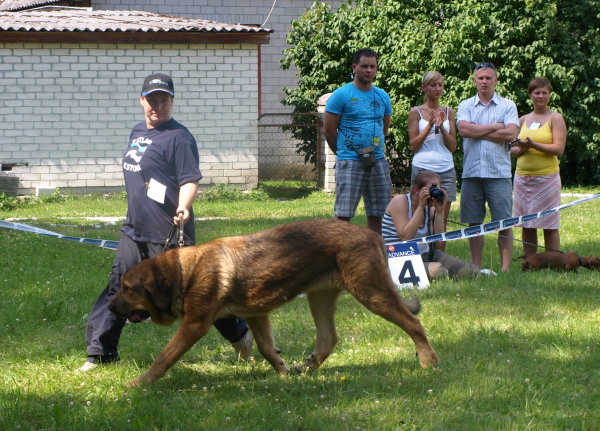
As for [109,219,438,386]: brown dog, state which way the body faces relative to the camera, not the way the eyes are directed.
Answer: to the viewer's left

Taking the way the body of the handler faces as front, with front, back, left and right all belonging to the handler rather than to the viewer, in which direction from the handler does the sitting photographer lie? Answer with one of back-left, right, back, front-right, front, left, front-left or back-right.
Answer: back

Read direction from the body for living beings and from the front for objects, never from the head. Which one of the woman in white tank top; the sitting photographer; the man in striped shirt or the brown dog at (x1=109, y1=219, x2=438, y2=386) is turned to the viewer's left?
the brown dog

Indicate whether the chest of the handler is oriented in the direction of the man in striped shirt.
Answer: no

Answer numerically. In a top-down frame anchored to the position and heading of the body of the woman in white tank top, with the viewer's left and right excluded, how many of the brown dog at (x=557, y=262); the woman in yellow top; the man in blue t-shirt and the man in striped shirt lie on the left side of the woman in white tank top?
3

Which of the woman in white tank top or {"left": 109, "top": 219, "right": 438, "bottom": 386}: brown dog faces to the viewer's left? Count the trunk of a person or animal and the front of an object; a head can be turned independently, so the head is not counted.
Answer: the brown dog

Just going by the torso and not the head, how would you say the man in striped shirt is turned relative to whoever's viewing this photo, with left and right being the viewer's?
facing the viewer

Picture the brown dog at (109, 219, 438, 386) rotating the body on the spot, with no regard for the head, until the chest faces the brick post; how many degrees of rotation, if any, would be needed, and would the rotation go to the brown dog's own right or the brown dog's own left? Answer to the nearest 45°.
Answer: approximately 90° to the brown dog's own right

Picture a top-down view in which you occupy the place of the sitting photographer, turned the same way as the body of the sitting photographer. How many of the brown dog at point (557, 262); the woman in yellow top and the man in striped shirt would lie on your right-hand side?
0

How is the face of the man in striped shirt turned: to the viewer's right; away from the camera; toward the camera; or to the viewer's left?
toward the camera

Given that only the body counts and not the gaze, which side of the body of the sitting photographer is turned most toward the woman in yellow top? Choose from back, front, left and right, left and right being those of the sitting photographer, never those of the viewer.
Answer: left

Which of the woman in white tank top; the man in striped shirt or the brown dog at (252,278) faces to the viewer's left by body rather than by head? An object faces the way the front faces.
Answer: the brown dog

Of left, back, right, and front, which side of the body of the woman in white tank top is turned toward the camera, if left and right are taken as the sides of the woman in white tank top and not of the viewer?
front
